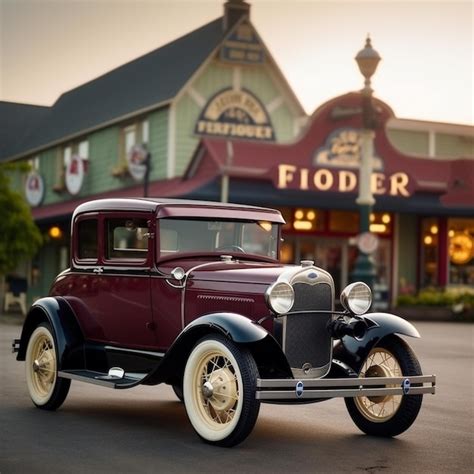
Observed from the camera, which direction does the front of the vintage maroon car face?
facing the viewer and to the right of the viewer

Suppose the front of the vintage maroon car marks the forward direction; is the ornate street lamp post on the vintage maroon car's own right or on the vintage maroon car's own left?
on the vintage maroon car's own left

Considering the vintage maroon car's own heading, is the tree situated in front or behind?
behind
